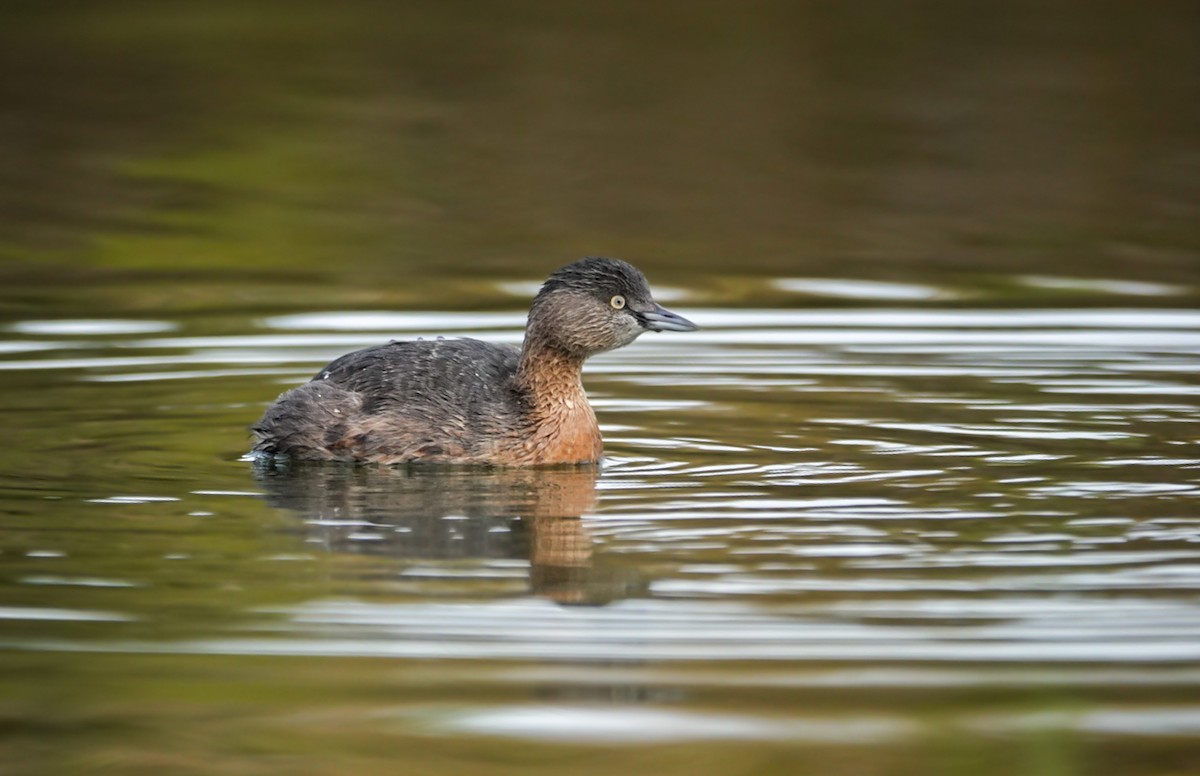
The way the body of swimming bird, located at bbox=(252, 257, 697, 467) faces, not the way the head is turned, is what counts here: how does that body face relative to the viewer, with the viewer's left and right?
facing to the right of the viewer
